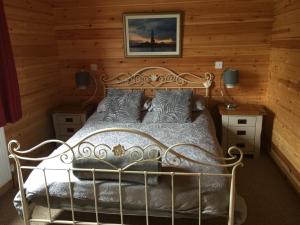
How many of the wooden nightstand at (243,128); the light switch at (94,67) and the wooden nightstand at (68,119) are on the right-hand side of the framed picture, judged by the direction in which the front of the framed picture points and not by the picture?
2

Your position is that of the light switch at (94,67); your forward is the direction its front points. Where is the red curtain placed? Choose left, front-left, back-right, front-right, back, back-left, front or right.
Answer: front-right

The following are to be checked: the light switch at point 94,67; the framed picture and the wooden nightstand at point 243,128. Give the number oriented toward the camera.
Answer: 3

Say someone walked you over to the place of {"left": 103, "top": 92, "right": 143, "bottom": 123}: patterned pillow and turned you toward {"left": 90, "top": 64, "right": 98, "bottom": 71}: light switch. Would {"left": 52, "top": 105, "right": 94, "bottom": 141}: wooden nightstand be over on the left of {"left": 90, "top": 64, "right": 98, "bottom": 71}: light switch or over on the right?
left

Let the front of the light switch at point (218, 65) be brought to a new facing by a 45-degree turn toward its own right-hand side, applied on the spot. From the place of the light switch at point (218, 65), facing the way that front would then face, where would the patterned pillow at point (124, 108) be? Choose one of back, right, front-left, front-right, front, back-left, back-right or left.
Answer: front

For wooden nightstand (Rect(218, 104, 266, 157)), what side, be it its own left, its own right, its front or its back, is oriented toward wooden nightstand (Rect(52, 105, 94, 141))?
right

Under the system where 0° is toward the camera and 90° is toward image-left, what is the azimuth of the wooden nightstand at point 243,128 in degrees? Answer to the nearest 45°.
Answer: approximately 0°

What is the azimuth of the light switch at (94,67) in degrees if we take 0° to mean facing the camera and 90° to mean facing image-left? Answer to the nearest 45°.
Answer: approximately 0°

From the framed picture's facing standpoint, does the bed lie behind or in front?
in front
